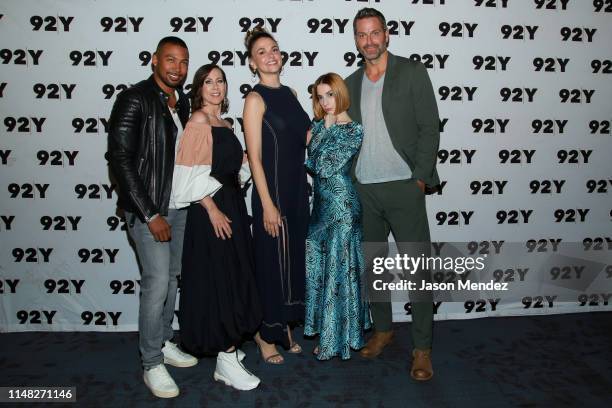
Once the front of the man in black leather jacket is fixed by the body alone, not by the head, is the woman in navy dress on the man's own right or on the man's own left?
on the man's own left

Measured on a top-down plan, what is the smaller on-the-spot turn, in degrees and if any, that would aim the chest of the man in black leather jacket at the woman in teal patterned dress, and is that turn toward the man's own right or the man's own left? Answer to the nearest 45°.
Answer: approximately 45° to the man's own left

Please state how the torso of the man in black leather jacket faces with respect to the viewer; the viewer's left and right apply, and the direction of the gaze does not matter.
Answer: facing the viewer and to the right of the viewer

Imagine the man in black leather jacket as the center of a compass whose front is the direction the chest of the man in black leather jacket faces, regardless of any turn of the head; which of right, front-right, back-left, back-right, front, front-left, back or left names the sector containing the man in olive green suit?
front-left
